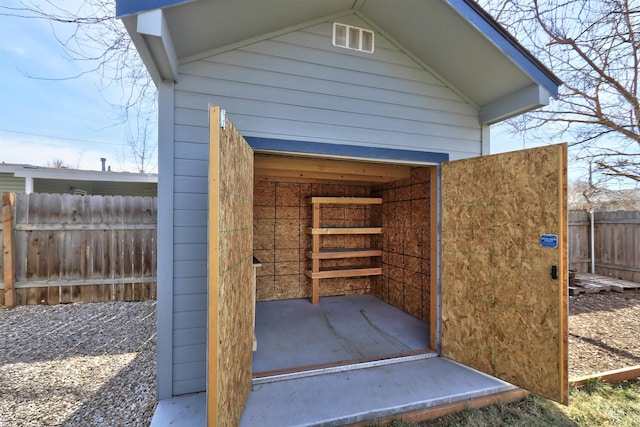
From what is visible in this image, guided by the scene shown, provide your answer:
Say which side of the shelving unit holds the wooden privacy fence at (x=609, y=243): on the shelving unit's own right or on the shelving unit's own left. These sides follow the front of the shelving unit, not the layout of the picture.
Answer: on the shelving unit's own left

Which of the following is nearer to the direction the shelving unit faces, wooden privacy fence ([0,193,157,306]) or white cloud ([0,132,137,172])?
the wooden privacy fence

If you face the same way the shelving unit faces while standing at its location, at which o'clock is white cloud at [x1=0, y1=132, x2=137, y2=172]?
The white cloud is roughly at 4 o'clock from the shelving unit.

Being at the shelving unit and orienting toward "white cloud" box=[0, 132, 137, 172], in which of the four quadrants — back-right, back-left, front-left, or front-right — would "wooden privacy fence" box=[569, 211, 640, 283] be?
back-right

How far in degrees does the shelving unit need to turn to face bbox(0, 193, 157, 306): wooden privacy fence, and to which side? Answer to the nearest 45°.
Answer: approximately 90° to its right

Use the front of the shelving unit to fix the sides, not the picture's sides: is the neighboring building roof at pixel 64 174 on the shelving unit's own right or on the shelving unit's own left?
on the shelving unit's own right

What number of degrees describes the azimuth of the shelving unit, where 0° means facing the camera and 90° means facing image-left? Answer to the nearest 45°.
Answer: approximately 0°
